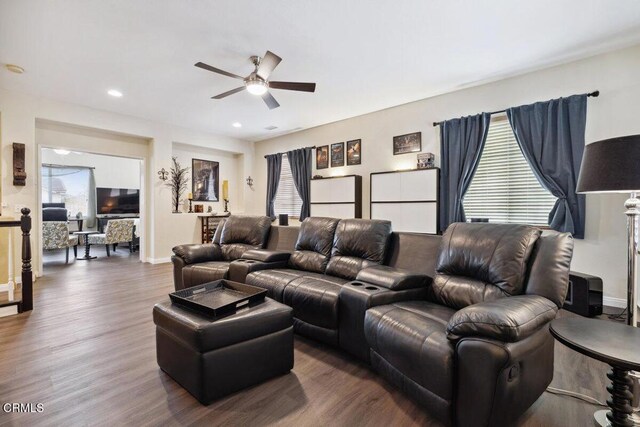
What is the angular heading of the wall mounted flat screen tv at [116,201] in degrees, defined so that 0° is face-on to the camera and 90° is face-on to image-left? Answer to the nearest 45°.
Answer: approximately 0°

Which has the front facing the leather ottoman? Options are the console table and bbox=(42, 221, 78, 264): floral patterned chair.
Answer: the console table

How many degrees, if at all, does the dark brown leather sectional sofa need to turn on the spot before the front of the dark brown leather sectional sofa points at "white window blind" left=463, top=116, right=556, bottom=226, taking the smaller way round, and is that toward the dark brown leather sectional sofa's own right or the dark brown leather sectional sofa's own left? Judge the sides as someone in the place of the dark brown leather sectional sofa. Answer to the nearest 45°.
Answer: approximately 180°

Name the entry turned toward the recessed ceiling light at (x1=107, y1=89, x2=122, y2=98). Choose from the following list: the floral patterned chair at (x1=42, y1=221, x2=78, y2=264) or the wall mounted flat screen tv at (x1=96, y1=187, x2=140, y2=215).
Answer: the wall mounted flat screen tv

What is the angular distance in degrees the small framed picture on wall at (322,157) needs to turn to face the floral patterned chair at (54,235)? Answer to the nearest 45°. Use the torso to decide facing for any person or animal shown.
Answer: approximately 45° to its right

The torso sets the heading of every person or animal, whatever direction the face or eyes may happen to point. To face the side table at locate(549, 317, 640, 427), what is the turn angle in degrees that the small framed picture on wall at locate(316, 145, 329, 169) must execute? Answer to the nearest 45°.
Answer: approximately 45° to its left

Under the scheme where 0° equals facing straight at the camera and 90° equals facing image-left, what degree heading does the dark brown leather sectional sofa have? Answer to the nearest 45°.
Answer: approximately 45°

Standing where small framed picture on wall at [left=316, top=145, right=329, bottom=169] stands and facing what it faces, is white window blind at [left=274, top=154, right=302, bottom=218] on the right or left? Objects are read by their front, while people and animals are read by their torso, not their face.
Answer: on its right

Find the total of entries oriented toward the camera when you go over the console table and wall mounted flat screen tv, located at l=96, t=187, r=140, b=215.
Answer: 2

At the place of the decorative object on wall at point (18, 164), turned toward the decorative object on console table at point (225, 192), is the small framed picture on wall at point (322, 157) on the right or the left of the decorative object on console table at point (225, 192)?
right
